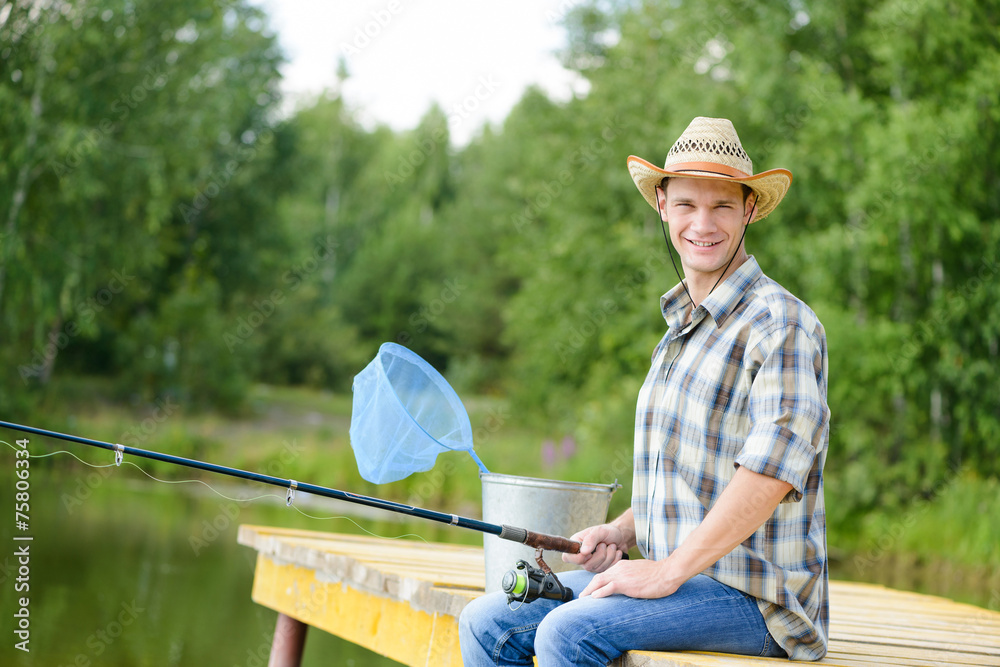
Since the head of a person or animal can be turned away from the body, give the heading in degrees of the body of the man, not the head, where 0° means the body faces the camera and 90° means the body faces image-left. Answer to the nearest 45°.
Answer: approximately 45°

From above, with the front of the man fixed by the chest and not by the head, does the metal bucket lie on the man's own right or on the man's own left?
on the man's own right
